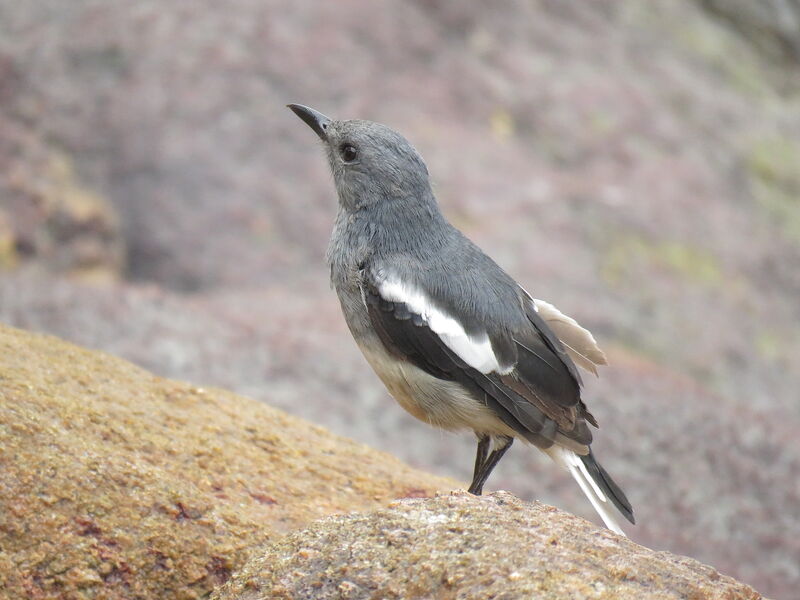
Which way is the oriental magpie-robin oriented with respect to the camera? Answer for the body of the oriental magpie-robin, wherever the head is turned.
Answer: to the viewer's left

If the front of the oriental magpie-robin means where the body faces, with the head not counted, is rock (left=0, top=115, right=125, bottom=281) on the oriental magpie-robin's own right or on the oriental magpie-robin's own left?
on the oriental magpie-robin's own right
